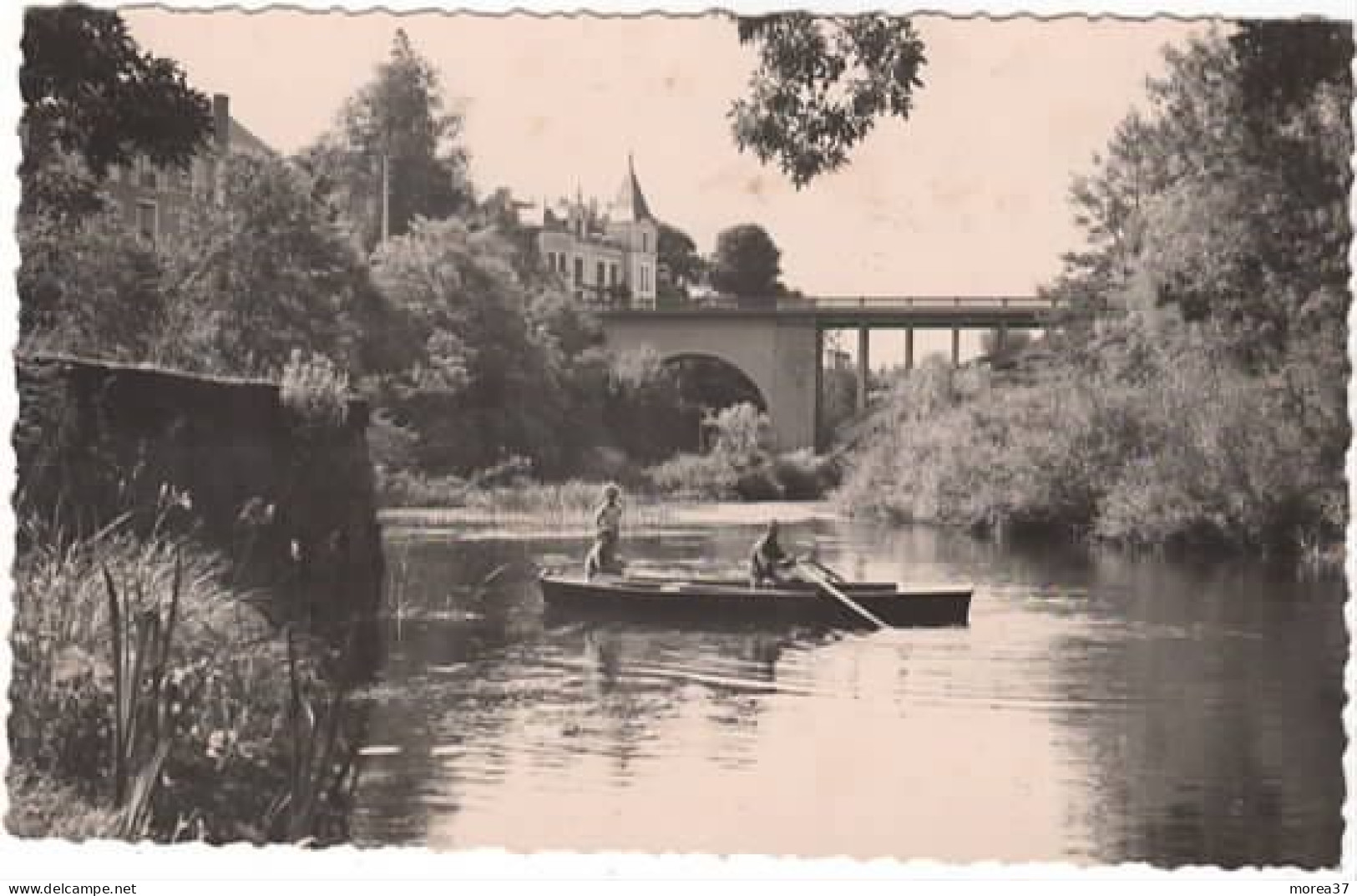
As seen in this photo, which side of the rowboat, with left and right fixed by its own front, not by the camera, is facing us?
left

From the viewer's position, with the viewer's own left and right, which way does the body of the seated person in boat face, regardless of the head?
facing to the right of the viewer

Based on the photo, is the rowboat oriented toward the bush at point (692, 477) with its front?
no
